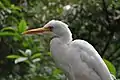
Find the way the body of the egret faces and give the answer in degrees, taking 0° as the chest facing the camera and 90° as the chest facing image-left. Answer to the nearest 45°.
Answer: approximately 90°
